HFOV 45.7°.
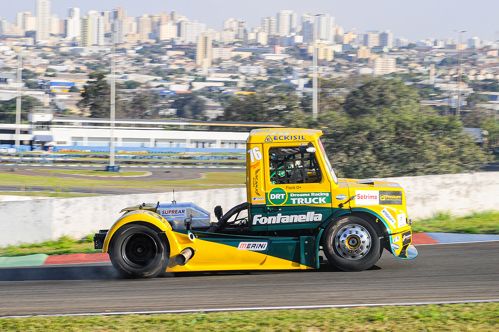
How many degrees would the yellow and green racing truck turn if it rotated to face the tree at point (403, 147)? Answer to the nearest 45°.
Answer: approximately 90° to its left

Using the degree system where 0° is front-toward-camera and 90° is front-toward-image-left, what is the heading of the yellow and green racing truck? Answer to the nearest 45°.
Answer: approximately 270°
